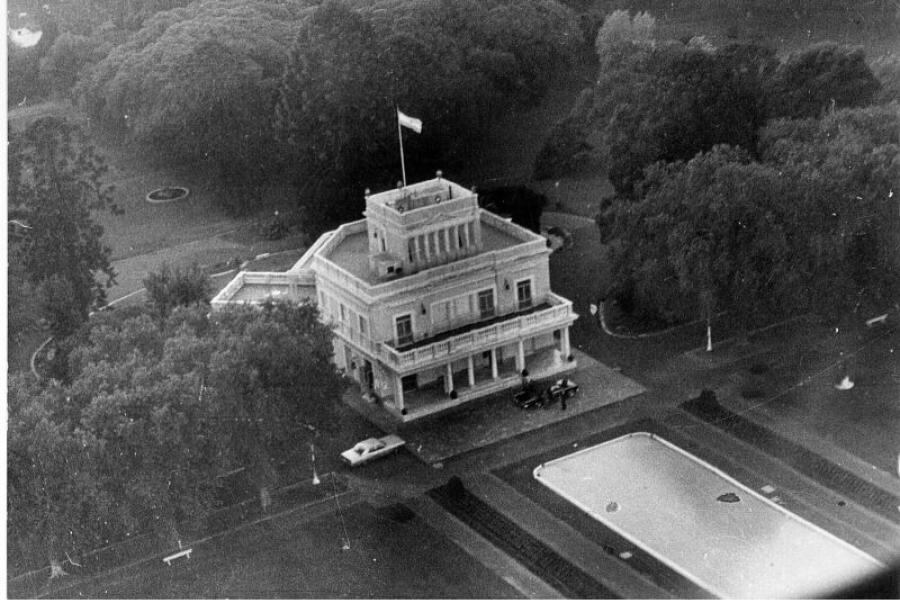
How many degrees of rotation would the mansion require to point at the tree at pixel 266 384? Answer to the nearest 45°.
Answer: approximately 90° to its right

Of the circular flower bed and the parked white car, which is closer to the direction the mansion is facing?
the parked white car

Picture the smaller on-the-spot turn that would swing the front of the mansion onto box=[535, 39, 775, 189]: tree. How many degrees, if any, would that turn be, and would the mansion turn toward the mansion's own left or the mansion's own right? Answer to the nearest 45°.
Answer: approximately 90° to the mansion's own left

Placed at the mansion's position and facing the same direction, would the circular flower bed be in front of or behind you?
behind

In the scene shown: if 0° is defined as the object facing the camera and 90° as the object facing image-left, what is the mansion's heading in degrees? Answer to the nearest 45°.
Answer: approximately 315°

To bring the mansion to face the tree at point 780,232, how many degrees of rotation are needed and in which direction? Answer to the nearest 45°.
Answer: approximately 45° to its left

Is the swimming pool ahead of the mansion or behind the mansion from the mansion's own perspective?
ahead

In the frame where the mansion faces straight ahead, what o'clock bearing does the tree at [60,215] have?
The tree is roughly at 5 o'clock from the mansion.

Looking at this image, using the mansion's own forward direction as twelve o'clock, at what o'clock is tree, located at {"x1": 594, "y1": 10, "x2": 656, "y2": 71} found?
The tree is roughly at 9 o'clock from the mansion.

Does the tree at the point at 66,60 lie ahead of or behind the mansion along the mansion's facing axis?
behind

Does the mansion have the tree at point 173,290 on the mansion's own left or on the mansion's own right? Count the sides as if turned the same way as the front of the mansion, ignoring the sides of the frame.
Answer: on the mansion's own right

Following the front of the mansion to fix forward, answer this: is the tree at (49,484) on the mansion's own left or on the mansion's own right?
on the mansion's own right

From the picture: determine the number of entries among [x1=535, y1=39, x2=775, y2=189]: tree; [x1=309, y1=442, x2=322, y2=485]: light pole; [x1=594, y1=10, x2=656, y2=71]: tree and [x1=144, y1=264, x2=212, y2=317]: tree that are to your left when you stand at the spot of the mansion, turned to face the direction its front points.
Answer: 2
